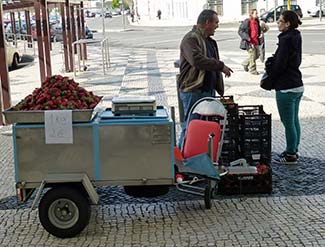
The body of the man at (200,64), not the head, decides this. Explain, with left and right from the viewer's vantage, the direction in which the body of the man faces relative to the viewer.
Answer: facing to the right of the viewer

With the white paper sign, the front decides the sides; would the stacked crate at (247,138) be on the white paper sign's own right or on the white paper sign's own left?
on the white paper sign's own left

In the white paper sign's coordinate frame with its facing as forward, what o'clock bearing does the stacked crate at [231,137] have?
The stacked crate is roughly at 8 o'clock from the white paper sign.

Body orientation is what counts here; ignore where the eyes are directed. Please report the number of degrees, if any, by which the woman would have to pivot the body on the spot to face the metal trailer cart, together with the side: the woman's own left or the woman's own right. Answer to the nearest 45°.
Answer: approximately 45° to the woman's own left

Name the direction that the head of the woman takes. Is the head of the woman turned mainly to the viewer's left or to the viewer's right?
to the viewer's left

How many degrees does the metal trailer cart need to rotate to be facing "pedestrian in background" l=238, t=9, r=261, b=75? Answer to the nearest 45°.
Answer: approximately 90° to its left

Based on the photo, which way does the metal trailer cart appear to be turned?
to the viewer's right

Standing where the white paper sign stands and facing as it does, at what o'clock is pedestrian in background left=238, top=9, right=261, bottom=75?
The pedestrian in background is roughly at 7 o'clock from the white paper sign.

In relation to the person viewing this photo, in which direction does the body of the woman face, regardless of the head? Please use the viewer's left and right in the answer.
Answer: facing to the left of the viewer

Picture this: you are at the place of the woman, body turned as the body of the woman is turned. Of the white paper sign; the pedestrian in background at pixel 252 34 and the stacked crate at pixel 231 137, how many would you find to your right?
1
